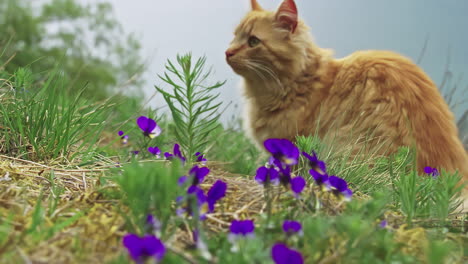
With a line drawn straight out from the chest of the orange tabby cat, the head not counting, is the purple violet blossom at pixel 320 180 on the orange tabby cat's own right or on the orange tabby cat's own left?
on the orange tabby cat's own left

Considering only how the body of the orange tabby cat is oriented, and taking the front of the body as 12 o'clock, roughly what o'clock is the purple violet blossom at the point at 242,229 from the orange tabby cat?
The purple violet blossom is roughly at 9 o'clock from the orange tabby cat.

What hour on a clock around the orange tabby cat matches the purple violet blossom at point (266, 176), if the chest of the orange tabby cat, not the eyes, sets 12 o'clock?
The purple violet blossom is roughly at 9 o'clock from the orange tabby cat.

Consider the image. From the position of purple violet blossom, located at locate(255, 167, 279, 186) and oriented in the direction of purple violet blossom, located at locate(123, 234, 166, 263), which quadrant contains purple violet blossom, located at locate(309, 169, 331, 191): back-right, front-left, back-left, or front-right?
back-left

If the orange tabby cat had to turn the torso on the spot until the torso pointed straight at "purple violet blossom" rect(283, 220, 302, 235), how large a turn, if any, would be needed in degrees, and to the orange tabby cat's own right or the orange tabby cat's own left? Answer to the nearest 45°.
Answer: approximately 90° to the orange tabby cat's own left

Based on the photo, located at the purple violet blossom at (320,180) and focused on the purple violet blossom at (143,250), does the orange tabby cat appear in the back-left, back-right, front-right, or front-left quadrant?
back-right

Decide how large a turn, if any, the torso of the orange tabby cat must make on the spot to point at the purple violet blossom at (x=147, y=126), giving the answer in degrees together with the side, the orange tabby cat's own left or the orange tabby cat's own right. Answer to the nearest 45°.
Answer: approximately 45° to the orange tabby cat's own left

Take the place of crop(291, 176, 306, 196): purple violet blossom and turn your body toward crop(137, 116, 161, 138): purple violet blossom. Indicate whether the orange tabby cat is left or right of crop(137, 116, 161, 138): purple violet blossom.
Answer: right

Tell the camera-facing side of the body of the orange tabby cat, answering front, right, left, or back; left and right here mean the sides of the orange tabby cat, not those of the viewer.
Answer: left

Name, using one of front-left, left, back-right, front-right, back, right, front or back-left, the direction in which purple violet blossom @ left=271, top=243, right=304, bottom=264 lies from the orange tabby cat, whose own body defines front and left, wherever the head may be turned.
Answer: left
